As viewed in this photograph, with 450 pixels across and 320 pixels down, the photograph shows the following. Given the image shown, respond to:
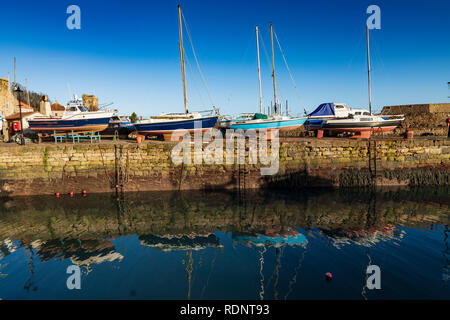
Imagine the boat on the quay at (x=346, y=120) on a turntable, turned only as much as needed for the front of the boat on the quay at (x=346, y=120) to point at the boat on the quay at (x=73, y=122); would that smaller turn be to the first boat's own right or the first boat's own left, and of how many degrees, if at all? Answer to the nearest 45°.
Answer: approximately 135° to the first boat's own right

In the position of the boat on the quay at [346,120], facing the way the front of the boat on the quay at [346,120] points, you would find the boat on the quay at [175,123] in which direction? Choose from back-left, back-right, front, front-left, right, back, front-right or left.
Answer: back-right

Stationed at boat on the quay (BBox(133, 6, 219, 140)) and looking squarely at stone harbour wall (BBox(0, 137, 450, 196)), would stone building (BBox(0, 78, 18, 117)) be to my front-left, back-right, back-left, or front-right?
back-right

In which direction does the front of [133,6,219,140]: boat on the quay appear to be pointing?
to the viewer's right

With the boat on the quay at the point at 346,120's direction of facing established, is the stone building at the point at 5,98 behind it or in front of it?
behind

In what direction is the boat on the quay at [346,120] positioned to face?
to the viewer's right
